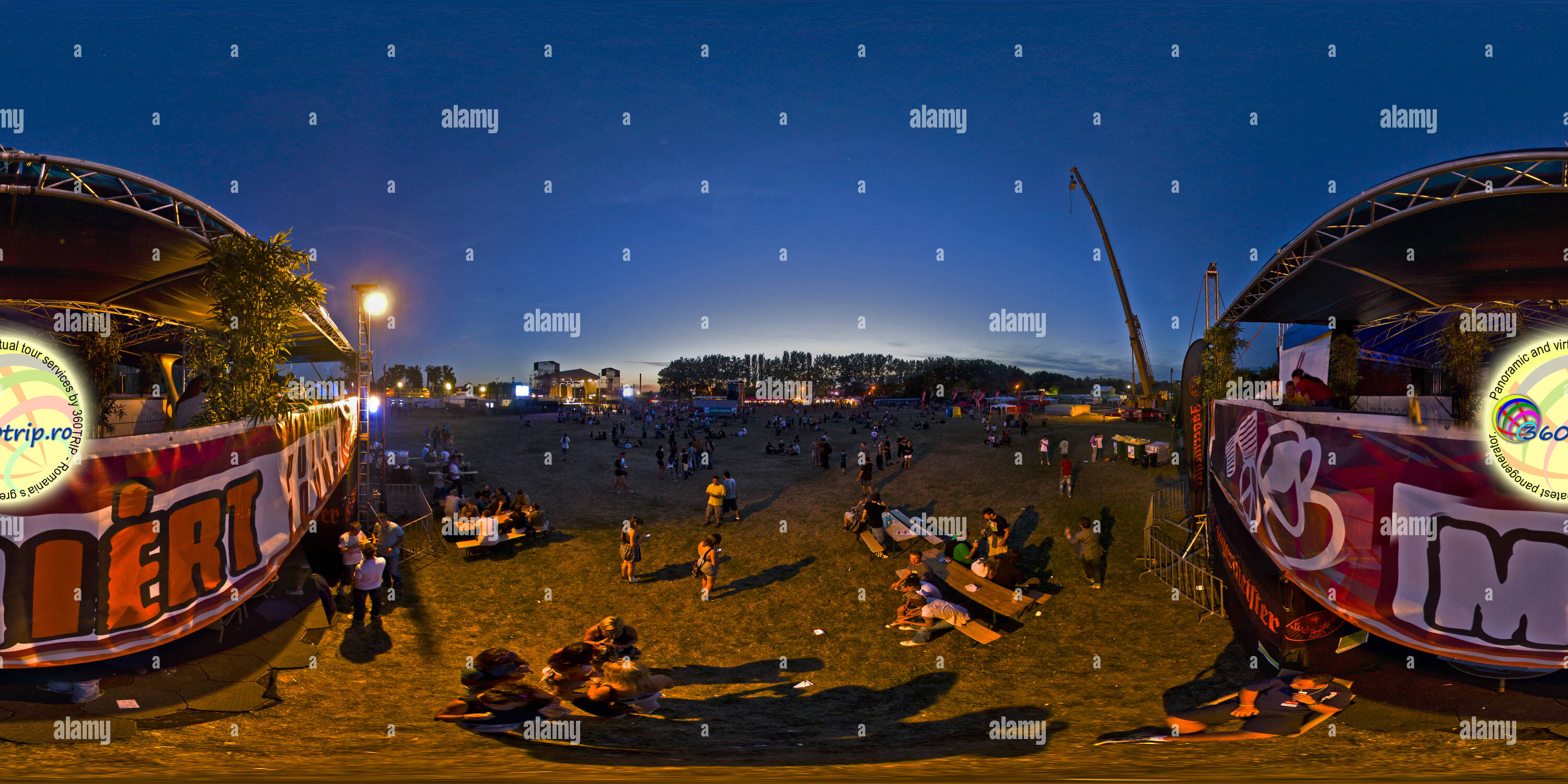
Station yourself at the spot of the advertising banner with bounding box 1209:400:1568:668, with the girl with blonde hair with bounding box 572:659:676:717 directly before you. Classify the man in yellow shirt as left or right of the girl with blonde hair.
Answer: right

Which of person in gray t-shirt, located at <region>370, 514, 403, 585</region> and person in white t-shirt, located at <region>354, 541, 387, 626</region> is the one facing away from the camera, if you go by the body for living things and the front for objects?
person in white t-shirt, located at <region>354, 541, 387, 626</region>

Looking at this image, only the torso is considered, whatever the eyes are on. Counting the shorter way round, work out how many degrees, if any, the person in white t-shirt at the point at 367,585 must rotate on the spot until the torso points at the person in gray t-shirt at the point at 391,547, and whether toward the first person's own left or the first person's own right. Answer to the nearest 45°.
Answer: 0° — they already face them

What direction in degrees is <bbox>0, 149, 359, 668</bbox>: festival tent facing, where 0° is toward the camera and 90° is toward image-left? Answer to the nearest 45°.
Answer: approximately 0°

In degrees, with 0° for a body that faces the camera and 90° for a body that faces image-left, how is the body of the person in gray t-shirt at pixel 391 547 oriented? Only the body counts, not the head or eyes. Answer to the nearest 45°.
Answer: approximately 45°
